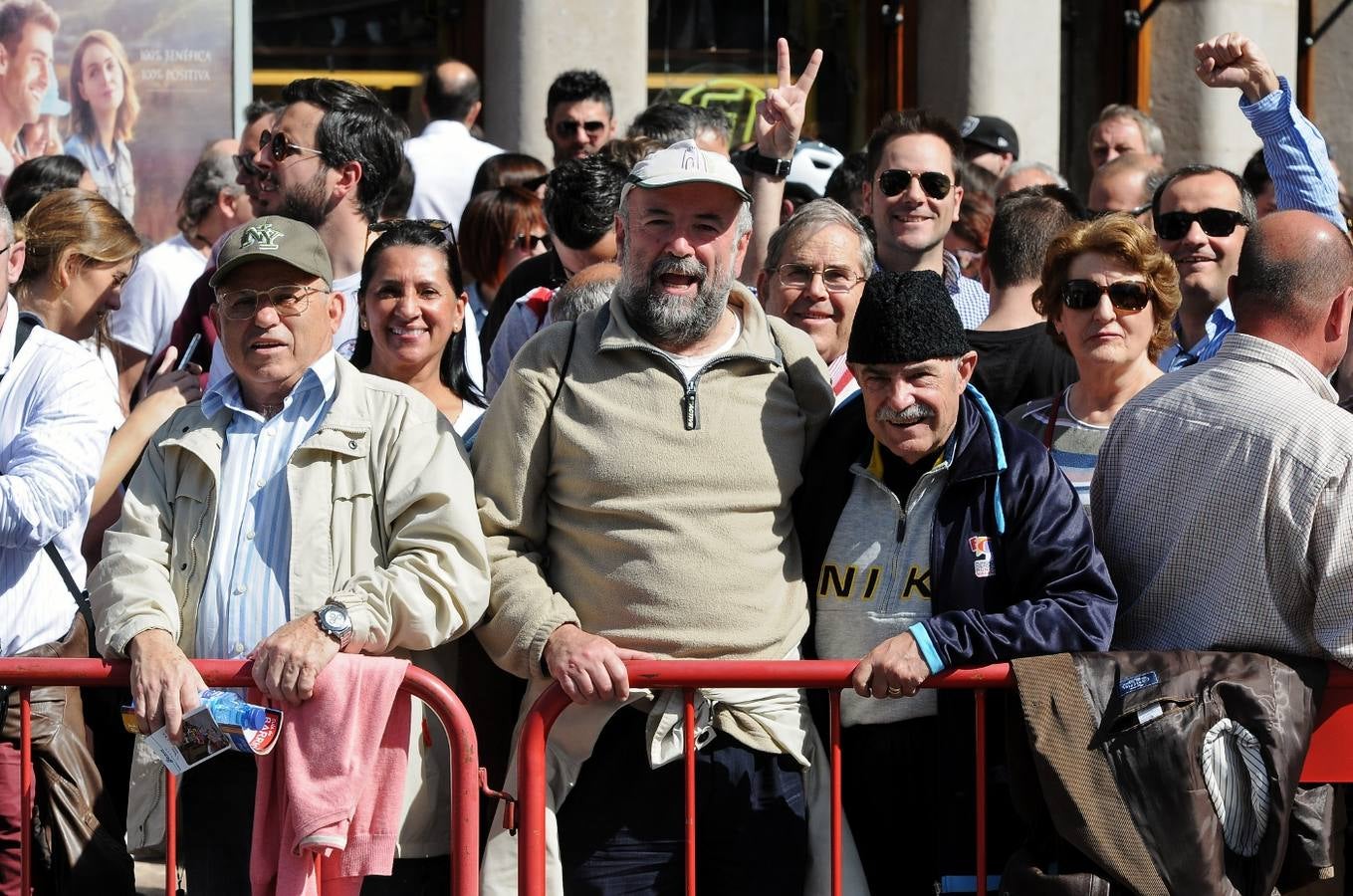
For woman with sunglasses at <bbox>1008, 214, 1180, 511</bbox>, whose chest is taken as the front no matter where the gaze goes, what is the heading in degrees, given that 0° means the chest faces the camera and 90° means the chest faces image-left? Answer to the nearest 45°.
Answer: approximately 0°

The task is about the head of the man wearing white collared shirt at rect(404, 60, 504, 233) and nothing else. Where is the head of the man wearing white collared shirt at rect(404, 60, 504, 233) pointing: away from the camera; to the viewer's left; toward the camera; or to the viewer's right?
away from the camera

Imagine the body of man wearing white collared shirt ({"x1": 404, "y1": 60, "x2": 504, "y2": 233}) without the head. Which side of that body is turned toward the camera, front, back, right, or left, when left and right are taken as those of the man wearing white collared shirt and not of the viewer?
back

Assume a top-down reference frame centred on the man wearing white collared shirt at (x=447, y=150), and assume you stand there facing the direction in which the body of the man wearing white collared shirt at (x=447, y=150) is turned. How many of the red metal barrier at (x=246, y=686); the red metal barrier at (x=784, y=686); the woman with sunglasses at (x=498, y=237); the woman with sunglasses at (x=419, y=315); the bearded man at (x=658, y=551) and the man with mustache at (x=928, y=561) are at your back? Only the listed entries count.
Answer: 6

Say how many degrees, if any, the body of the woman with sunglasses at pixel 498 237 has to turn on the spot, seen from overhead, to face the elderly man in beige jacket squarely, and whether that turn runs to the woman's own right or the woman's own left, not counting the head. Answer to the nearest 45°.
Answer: approximately 45° to the woman's own right

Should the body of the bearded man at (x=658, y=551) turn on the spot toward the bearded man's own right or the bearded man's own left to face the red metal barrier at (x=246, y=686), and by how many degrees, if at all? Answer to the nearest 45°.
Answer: approximately 90° to the bearded man's own right

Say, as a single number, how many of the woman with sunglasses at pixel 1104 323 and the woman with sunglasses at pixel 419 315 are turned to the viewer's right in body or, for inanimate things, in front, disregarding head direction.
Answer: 0

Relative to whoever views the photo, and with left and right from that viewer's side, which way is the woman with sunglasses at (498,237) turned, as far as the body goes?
facing the viewer and to the right of the viewer

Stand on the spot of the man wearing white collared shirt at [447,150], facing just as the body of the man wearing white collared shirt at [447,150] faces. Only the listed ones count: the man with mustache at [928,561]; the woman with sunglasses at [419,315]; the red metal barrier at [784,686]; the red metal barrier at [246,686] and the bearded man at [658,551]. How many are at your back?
5

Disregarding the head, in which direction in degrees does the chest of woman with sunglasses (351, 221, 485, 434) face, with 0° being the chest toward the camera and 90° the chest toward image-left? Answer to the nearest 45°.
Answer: approximately 0°

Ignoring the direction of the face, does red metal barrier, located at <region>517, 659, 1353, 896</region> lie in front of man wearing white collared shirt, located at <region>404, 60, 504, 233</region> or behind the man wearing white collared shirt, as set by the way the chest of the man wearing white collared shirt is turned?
behind

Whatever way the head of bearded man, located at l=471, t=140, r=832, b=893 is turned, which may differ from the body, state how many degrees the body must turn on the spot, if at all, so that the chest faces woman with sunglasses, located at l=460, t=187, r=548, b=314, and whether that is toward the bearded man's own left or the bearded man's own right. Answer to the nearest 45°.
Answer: approximately 180°
